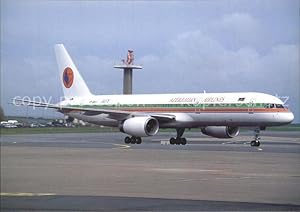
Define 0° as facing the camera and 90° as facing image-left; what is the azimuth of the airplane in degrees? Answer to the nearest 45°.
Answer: approximately 315°
